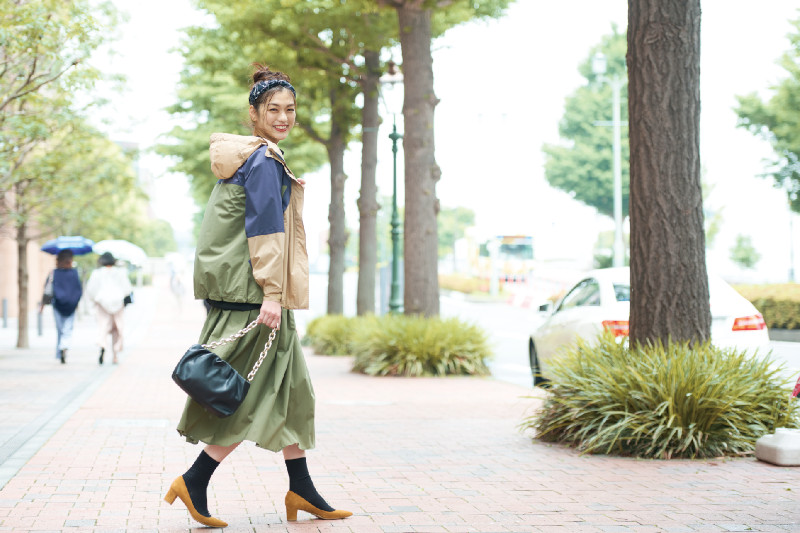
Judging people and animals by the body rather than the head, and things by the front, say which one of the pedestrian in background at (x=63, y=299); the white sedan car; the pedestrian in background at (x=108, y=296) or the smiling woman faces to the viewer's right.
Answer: the smiling woman

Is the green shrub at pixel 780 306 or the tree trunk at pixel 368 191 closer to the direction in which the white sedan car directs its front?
the tree trunk

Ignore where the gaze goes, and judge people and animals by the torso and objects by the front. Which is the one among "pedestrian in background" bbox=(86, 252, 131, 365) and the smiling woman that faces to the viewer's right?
the smiling woman

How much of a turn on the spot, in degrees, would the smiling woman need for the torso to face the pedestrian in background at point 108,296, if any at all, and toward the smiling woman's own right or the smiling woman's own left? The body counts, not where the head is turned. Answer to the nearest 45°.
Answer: approximately 90° to the smiling woman's own left

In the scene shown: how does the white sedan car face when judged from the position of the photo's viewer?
facing away from the viewer and to the left of the viewer

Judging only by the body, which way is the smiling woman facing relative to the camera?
to the viewer's right

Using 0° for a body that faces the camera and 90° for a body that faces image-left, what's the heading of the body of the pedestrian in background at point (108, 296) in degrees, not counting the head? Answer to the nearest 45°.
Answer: approximately 180°

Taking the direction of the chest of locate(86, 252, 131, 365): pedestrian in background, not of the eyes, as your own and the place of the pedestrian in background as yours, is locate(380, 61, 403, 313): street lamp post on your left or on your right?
on your right

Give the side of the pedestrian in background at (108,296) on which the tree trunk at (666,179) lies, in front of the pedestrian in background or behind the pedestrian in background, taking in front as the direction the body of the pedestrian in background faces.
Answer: behind

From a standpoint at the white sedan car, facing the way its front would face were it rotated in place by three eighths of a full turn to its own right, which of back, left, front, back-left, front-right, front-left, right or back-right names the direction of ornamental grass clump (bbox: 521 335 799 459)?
right

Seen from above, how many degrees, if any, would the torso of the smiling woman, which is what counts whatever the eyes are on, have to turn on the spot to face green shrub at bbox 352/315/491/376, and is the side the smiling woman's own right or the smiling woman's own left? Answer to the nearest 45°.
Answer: approximately 90° to the smiling woman's own left

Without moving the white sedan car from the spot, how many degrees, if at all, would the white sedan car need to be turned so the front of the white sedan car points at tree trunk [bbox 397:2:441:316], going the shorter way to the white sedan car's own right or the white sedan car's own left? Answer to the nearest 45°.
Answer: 0° — it already faces it

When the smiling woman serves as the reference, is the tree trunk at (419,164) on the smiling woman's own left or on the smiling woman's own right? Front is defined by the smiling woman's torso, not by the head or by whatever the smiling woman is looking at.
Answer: on the smiling woman's own left

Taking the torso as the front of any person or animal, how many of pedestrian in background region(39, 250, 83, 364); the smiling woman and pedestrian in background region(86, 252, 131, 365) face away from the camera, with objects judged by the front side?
2

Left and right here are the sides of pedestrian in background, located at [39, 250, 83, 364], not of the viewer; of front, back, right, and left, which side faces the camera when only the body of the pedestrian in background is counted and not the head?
back
